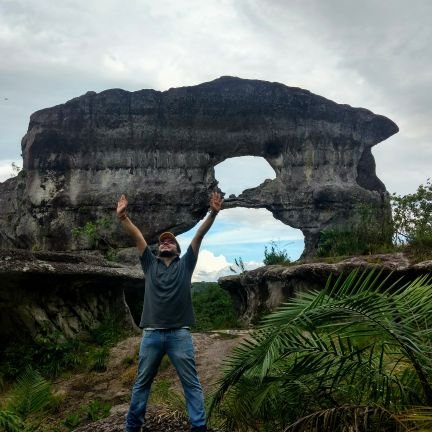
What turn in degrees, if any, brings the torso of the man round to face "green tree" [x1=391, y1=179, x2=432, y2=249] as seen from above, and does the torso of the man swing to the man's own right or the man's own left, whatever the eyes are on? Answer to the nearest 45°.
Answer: approximately 135° to the man's own left

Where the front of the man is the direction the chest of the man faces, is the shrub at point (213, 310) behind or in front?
behind

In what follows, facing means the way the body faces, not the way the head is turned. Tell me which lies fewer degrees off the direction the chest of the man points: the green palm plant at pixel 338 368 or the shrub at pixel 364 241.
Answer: the green palm plant

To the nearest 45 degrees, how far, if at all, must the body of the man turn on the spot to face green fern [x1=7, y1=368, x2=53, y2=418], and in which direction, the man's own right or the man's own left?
approximately 135° to the man's own right

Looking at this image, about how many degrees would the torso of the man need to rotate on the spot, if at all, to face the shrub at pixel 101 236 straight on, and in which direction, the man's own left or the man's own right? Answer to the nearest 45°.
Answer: approximately 180°

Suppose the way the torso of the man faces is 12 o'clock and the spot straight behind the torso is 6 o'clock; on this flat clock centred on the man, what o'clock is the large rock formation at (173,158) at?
The large rock formation is roughly at 6 o'clock from the man.

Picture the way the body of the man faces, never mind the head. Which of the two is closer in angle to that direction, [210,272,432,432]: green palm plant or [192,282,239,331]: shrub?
the green palm plant

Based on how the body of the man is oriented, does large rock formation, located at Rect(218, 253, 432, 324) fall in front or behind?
behind

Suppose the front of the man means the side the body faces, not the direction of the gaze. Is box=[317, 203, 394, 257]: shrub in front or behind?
behind

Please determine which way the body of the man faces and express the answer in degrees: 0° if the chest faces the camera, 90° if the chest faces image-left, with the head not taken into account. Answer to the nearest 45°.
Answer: approximately 0°
